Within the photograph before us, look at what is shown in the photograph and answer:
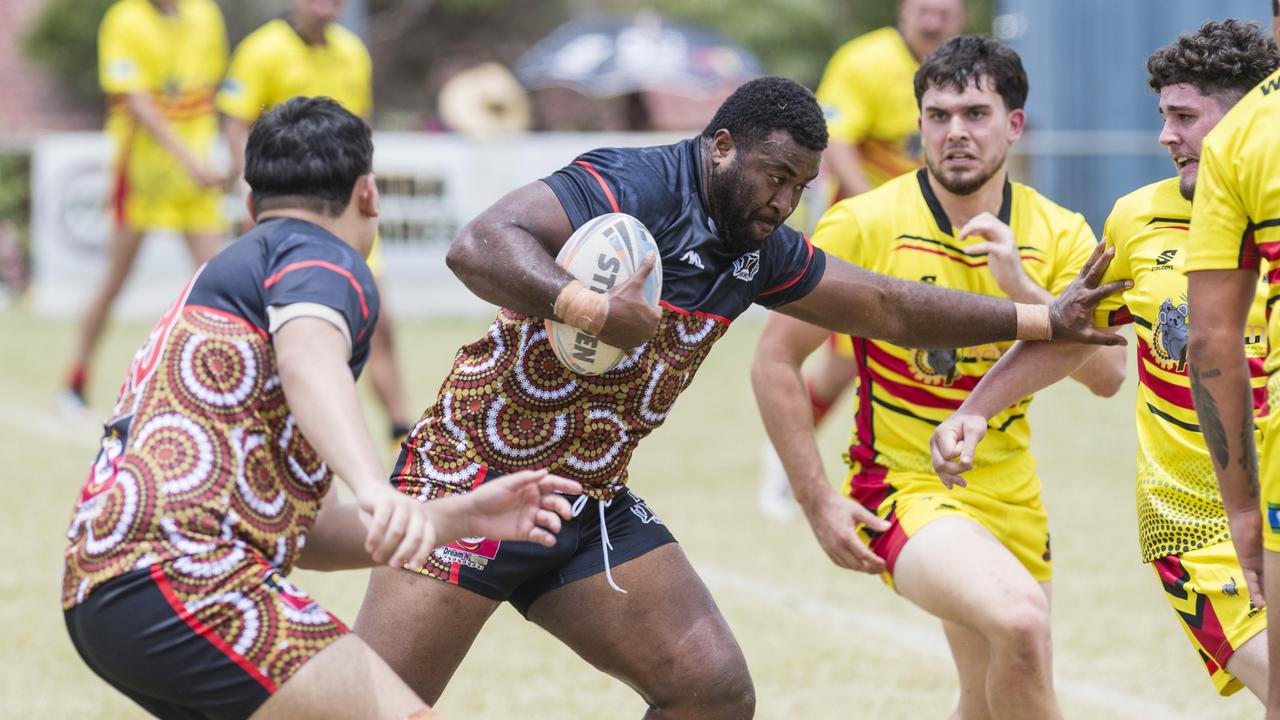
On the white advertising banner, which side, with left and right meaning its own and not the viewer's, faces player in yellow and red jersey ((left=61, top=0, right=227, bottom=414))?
front

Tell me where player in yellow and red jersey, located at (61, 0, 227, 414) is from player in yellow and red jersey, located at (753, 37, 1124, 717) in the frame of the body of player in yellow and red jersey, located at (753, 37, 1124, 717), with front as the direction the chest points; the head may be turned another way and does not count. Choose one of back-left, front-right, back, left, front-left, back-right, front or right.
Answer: back-right

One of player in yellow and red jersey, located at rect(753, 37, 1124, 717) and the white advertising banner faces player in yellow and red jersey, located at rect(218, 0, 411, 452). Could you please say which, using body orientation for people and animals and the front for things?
the white advertising banner

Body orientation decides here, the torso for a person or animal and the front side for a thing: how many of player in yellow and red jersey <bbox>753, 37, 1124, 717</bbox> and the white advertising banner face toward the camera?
2

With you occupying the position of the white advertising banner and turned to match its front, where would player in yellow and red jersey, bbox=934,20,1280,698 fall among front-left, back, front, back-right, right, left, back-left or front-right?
front

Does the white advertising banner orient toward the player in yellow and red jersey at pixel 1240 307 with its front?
yes

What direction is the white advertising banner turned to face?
toward the camera

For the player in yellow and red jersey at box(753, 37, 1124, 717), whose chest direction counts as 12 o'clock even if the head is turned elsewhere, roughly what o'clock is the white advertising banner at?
The white advertising banner is roughly at 5 o'clock from the player in yellow and red jersey.

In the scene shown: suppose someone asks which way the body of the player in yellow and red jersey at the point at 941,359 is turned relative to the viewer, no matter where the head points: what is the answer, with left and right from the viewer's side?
facing the viewer

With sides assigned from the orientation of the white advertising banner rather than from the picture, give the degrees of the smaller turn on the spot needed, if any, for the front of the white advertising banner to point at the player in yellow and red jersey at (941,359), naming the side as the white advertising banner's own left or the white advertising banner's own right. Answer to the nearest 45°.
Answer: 0° — it already faces them

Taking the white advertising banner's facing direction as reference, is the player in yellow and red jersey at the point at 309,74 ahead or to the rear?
ahead

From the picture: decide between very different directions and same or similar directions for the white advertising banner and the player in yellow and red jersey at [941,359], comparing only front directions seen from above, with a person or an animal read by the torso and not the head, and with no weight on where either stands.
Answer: same or similar directions

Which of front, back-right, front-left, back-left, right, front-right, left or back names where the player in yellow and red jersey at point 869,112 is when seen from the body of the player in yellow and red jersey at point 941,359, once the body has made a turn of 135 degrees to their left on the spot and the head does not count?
front-left
